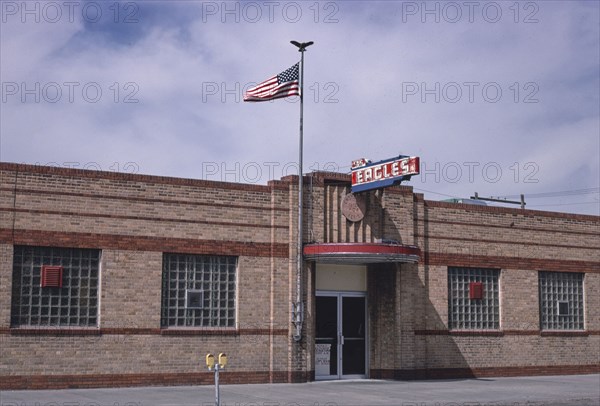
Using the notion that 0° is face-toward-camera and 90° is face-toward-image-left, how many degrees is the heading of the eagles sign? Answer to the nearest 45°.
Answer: approximately 45°

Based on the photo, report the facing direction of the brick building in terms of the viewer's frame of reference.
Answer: facing the viewer and to the right of the viewer

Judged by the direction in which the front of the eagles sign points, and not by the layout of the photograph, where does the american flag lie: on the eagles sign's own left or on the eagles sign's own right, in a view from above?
on the eagles sign's own right
